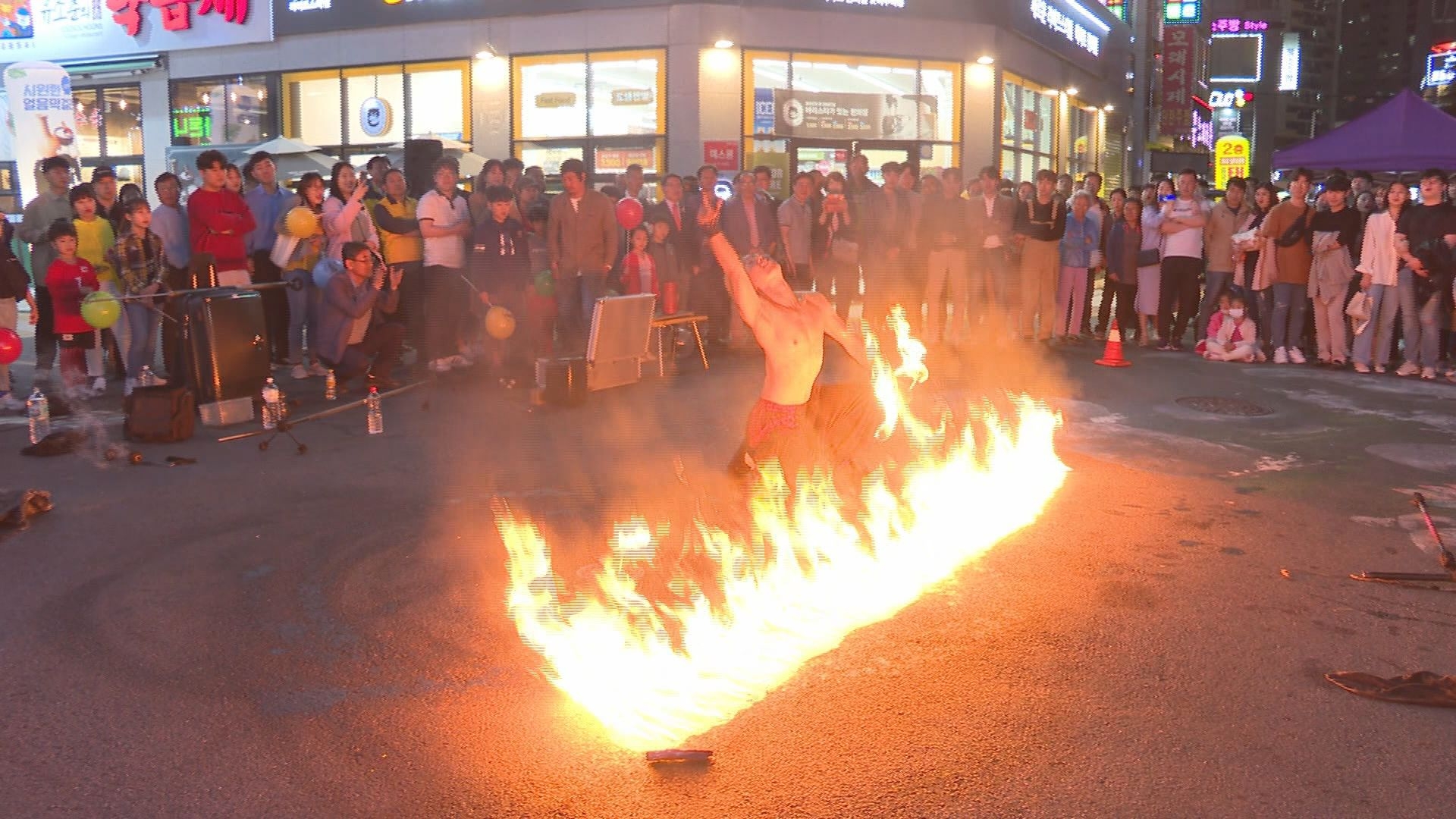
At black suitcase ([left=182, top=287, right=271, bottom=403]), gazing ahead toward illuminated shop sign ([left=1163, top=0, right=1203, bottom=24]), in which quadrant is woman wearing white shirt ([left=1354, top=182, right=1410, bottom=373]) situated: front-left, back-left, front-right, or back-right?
front-right

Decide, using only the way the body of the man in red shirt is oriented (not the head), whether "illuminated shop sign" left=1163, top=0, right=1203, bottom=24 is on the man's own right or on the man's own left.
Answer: on the man's own left

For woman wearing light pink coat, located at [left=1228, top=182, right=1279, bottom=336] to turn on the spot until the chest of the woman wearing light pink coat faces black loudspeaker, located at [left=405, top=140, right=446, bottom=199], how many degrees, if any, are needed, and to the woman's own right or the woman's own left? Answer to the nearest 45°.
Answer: approximately 45° to the woman's own right

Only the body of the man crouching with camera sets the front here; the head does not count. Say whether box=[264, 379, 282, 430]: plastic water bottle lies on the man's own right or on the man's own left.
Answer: on the man's own right

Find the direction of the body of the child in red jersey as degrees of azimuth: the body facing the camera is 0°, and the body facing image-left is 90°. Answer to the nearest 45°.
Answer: approximately 315°

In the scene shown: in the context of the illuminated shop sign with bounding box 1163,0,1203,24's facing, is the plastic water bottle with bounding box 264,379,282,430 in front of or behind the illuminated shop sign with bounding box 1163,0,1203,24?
in front

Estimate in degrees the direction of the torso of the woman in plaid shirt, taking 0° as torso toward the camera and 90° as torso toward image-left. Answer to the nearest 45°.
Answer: approximately 315°

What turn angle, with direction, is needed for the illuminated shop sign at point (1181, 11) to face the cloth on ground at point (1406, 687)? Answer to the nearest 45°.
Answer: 0° — it already faces it

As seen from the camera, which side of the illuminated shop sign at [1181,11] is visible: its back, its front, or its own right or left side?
front

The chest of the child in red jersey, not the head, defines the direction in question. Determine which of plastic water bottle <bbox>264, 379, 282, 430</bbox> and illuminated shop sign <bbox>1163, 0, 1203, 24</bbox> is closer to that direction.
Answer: the plastic water bottle

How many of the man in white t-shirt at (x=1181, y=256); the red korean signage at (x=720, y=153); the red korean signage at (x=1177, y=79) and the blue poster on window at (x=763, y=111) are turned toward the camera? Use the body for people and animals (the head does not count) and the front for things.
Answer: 4

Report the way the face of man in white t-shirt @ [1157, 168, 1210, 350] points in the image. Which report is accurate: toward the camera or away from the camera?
toward the camera

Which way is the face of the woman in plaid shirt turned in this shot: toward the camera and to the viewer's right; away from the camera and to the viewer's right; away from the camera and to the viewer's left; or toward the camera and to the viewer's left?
toward the camera and to the viewer's right

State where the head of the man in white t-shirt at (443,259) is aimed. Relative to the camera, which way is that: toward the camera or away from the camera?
toward the camera

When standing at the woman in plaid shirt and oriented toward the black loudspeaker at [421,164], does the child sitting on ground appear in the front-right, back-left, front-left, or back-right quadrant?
front-right

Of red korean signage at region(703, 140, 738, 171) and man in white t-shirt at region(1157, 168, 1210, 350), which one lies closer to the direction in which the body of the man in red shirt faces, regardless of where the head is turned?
the man in white t-shirt

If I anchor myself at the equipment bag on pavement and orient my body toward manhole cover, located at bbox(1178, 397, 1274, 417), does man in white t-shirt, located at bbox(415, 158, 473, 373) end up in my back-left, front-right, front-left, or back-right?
front-left

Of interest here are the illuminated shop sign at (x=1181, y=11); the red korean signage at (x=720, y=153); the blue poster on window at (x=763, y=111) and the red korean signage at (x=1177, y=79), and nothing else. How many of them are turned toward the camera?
4
